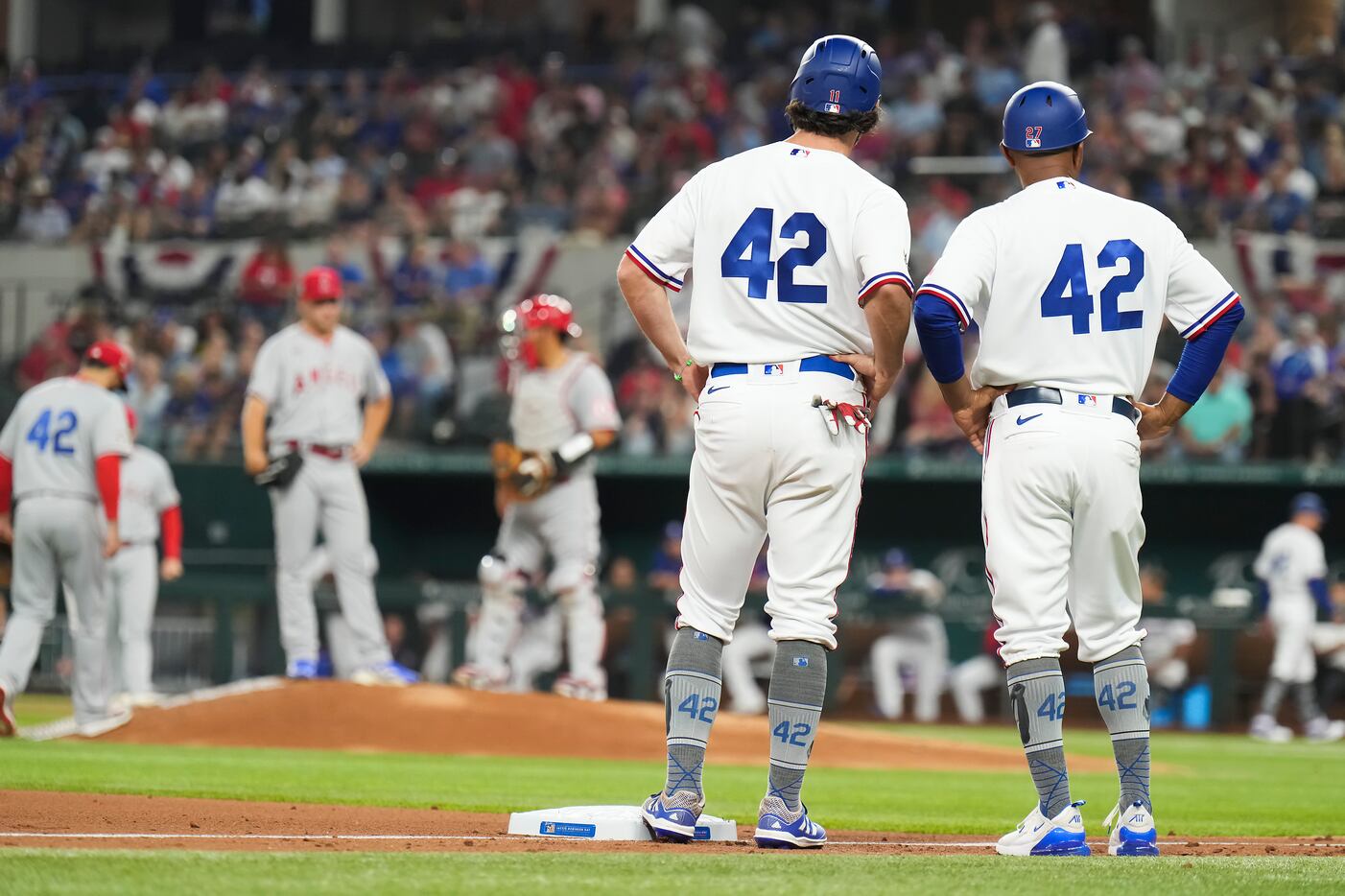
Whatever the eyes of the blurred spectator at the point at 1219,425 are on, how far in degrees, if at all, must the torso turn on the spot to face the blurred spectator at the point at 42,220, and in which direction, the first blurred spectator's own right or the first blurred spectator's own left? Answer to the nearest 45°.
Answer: approximately 90° to the first blurred spectator's own right

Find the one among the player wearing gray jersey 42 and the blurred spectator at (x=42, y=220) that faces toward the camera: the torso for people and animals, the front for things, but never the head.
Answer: the blurred spectator

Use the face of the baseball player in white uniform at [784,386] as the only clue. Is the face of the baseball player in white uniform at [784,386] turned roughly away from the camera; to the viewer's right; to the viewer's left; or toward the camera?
away from the camera

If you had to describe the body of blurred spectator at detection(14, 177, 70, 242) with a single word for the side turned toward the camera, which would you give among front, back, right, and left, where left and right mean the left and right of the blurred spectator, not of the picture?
front

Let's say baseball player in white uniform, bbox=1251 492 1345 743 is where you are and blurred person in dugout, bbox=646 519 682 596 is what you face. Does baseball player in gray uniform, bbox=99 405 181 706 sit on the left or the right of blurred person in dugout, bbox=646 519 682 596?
left

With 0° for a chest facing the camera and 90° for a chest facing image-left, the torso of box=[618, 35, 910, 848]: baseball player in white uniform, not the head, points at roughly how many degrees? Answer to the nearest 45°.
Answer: approximately 180°

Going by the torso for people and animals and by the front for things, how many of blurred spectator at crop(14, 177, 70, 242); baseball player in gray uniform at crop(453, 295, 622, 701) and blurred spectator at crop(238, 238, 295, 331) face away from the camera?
0

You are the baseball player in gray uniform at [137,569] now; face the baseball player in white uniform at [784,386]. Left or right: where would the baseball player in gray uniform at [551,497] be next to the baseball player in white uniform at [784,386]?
left

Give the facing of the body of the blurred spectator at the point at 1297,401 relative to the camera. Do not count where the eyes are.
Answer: toward the camera

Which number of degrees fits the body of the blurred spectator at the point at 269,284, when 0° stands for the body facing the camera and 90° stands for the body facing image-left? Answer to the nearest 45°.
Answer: approximately 0°

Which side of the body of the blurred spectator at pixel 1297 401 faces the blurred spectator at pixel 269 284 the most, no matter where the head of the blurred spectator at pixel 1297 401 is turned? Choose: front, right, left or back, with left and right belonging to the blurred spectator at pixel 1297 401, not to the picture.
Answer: right

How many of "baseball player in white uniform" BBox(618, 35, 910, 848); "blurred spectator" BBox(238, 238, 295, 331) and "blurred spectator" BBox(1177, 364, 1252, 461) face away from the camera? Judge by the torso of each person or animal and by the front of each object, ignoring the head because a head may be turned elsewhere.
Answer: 1
